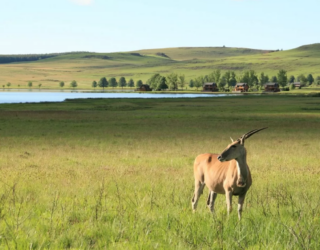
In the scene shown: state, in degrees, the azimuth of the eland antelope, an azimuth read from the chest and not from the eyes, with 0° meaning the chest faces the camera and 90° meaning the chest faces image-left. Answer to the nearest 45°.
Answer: approximately 315°
